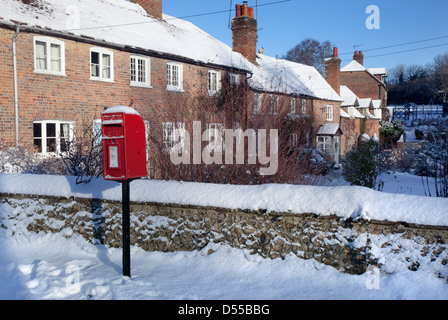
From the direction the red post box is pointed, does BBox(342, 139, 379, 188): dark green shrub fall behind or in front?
behind

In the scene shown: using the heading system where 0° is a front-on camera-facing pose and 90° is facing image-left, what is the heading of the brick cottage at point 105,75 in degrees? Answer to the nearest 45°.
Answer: approximately 315°

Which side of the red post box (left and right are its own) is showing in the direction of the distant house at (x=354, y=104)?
back

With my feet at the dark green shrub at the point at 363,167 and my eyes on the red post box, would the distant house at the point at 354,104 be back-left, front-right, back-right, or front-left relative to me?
back-right

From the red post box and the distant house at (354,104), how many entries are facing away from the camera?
0

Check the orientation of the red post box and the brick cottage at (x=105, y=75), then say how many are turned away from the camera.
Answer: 0

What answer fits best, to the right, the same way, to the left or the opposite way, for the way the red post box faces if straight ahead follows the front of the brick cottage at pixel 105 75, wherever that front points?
to the right

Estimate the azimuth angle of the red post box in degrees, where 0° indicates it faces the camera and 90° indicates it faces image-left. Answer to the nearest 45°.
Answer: approximately 45°
